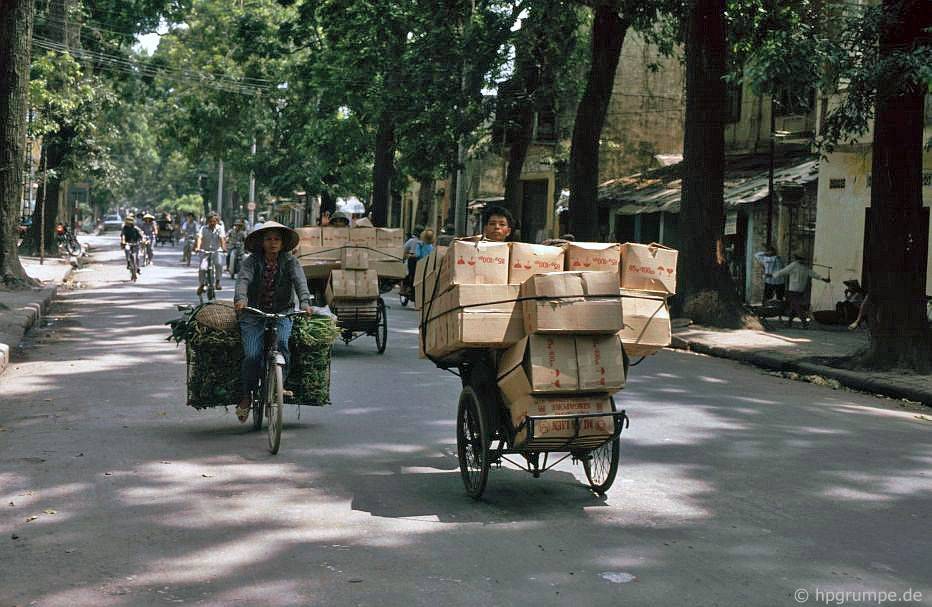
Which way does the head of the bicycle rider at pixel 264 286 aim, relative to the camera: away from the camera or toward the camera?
toward the camera

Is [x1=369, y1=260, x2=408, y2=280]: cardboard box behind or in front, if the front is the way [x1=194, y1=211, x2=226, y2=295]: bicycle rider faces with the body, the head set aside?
in front

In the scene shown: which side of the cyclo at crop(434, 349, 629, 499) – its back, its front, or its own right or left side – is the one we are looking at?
front

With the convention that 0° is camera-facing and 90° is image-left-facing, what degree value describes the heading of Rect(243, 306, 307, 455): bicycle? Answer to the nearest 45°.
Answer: approximately 0°

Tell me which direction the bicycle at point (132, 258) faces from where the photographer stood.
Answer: facing the viewer

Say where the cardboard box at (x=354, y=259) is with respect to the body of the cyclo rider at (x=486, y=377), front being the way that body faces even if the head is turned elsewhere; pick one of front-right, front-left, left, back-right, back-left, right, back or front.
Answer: back

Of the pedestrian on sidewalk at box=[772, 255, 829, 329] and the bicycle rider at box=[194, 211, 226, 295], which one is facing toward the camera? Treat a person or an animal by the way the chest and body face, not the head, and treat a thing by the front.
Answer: the bicycle rider

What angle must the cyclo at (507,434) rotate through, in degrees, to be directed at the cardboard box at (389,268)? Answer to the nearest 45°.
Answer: approximately 180°

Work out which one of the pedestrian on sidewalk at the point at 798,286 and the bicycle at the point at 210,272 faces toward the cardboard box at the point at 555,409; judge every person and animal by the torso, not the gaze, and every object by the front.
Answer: the bicycle

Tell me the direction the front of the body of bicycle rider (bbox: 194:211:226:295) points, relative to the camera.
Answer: toward the camera

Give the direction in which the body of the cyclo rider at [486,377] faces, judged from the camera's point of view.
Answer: toward the camera

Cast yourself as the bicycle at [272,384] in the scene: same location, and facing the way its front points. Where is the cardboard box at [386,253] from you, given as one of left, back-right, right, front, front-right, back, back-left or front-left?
back

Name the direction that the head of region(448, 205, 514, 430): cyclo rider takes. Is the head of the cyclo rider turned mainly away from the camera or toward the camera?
toward the camera
